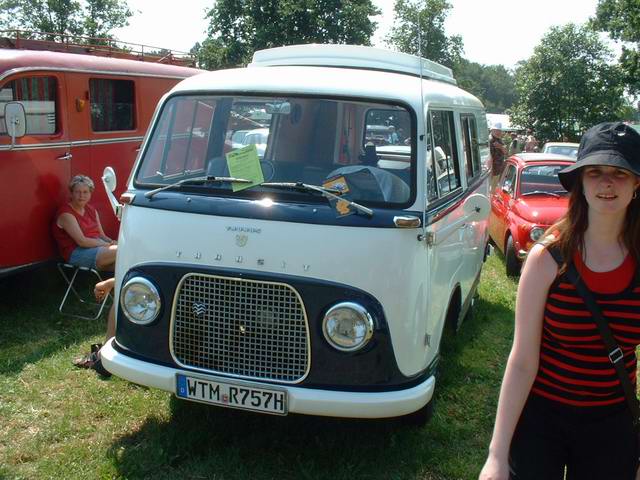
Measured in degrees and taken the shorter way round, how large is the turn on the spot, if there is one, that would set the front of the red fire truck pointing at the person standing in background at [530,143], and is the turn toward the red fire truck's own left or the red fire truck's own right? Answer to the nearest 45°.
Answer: approximately 180°

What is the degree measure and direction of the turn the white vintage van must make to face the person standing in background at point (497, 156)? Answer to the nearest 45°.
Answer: approximately 180°

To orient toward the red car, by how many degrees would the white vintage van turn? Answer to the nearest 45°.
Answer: approximately 180°

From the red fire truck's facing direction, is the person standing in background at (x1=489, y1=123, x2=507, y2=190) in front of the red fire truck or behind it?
behind

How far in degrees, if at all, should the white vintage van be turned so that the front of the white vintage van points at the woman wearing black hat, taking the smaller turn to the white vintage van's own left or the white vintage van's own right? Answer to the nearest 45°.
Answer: approximately 90° to the white vintage van's own left

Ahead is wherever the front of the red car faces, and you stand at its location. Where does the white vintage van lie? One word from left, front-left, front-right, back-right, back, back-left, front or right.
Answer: front-right

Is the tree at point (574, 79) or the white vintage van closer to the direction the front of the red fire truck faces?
the white vintage van

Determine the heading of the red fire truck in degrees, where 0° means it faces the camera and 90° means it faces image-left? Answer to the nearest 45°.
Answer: approximately 45°

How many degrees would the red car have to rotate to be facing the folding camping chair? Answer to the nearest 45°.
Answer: approximately 90° to its right

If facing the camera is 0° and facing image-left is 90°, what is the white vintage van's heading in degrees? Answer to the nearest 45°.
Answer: approximately 45°

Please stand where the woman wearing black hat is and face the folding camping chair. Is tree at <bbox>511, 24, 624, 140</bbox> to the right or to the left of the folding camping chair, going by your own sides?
right

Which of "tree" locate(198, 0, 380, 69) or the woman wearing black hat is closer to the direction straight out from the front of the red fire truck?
the woman wearing black hat
